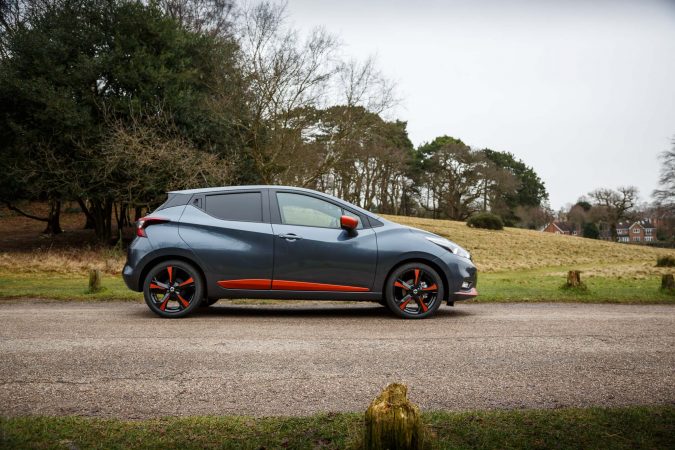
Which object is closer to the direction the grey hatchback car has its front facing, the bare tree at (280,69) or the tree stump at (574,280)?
the tree stump

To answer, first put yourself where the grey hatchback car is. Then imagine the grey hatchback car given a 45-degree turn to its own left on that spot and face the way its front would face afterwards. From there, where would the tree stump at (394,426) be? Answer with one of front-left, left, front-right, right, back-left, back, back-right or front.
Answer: back-right

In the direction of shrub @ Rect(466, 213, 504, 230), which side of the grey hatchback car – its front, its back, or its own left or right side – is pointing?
left

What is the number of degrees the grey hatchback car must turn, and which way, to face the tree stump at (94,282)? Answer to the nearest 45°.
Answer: approximately 135° to its left

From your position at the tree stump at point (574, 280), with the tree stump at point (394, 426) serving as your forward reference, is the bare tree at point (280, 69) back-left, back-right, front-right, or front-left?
back-right

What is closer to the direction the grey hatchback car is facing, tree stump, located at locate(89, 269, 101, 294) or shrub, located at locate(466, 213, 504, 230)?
the shrub

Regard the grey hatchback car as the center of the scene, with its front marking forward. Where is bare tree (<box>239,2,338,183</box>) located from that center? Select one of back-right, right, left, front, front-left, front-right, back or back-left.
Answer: left

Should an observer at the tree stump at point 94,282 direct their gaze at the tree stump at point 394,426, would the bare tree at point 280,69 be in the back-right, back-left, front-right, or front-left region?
back-left

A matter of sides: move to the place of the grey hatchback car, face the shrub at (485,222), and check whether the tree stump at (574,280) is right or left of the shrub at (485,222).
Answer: right

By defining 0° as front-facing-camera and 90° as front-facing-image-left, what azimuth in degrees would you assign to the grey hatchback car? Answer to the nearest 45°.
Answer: approximately 270°

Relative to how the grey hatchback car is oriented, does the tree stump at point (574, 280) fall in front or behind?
in front

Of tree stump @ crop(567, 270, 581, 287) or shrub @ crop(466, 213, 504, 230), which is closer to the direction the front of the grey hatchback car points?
the tree stump
